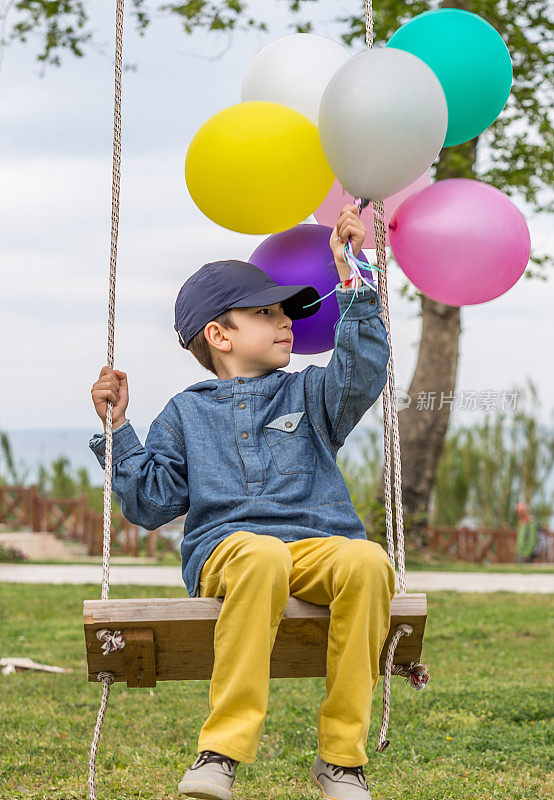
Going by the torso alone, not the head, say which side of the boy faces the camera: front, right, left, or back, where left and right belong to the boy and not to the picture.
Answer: front

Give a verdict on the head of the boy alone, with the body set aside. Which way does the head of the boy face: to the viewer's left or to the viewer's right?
to the viewer's right

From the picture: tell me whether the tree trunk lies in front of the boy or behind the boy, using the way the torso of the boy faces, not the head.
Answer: behind

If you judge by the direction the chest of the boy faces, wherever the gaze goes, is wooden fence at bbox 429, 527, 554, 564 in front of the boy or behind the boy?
behind

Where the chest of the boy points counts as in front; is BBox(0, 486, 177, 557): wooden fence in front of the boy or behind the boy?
behind
